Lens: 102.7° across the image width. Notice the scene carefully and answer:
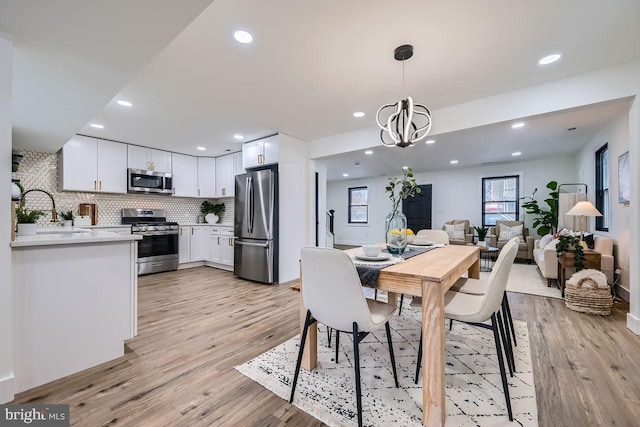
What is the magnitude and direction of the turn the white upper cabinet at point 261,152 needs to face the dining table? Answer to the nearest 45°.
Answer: approximately 45° to its left

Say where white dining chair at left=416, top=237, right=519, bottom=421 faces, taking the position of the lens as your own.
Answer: facing to the left of the viewer

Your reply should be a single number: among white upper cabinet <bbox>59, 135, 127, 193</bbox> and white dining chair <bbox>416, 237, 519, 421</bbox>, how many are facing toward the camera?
1

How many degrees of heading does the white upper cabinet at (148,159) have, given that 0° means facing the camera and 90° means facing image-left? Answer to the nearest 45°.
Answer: approximately 315°

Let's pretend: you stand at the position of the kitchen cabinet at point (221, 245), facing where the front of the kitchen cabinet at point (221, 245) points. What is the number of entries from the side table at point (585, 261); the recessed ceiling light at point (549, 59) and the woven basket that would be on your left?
3

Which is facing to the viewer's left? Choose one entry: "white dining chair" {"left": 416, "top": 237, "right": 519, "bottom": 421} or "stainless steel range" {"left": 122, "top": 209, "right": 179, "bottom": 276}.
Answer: the white dining chair

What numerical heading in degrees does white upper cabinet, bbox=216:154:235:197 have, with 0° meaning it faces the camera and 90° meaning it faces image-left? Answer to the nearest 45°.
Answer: approximately 45°

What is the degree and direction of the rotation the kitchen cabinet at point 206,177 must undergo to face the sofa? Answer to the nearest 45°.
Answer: approximately 45° to its left

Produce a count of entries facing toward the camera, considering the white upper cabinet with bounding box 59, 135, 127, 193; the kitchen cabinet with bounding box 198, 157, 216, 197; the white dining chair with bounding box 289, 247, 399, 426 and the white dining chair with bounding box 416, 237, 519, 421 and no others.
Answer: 2

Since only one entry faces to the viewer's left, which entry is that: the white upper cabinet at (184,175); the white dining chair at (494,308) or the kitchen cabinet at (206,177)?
the white dining chair

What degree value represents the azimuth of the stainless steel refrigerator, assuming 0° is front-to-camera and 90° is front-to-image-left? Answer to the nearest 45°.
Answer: approximately 45°

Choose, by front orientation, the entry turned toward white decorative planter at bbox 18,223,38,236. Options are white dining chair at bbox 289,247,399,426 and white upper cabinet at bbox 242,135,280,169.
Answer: the white upper cabinet
